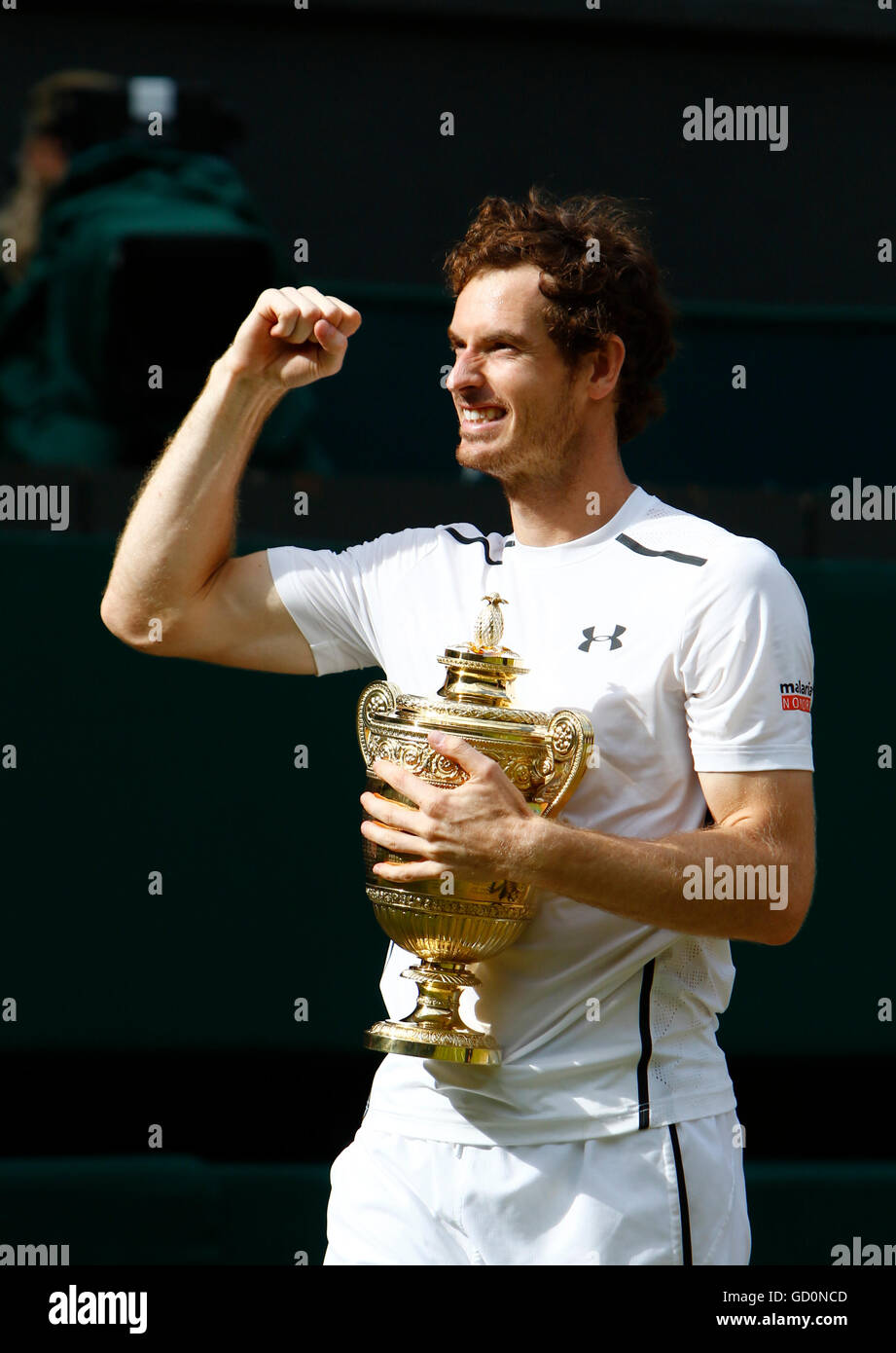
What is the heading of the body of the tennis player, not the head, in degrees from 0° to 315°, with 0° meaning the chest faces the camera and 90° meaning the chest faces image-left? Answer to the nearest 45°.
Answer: approximately 45°

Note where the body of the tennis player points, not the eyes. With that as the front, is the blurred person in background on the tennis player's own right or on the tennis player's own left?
on the tennis player's own right
